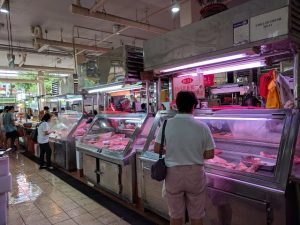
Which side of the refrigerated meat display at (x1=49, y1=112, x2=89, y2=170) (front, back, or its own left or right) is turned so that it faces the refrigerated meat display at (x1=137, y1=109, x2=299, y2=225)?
left

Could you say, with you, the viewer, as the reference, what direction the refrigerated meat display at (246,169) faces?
facing the viewer and to the left of the viewer

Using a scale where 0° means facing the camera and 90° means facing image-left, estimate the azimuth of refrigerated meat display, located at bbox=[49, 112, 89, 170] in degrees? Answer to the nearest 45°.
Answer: approximately 45°

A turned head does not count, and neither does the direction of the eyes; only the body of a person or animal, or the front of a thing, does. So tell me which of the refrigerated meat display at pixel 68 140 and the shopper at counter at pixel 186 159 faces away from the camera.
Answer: the shopper at counter

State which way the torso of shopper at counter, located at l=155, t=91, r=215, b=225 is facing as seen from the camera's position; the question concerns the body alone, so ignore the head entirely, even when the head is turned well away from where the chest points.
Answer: away from the camera

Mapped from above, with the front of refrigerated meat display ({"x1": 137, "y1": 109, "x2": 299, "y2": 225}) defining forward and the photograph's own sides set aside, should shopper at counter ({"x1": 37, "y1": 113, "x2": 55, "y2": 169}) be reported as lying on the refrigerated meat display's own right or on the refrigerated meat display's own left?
on the refrigerated meat display's own right

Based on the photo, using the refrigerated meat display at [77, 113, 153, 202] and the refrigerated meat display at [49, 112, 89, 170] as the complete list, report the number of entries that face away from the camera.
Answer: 0

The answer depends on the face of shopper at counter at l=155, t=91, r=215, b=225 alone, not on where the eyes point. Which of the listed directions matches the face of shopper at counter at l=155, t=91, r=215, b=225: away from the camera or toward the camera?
away from the camera

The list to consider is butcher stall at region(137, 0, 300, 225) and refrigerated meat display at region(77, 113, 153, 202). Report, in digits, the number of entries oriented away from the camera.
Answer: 0

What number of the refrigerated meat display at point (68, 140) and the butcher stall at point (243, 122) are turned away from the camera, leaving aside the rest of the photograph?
0

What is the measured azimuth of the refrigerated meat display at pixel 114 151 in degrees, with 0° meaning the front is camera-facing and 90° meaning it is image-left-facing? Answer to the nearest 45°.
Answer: approximately 45°
